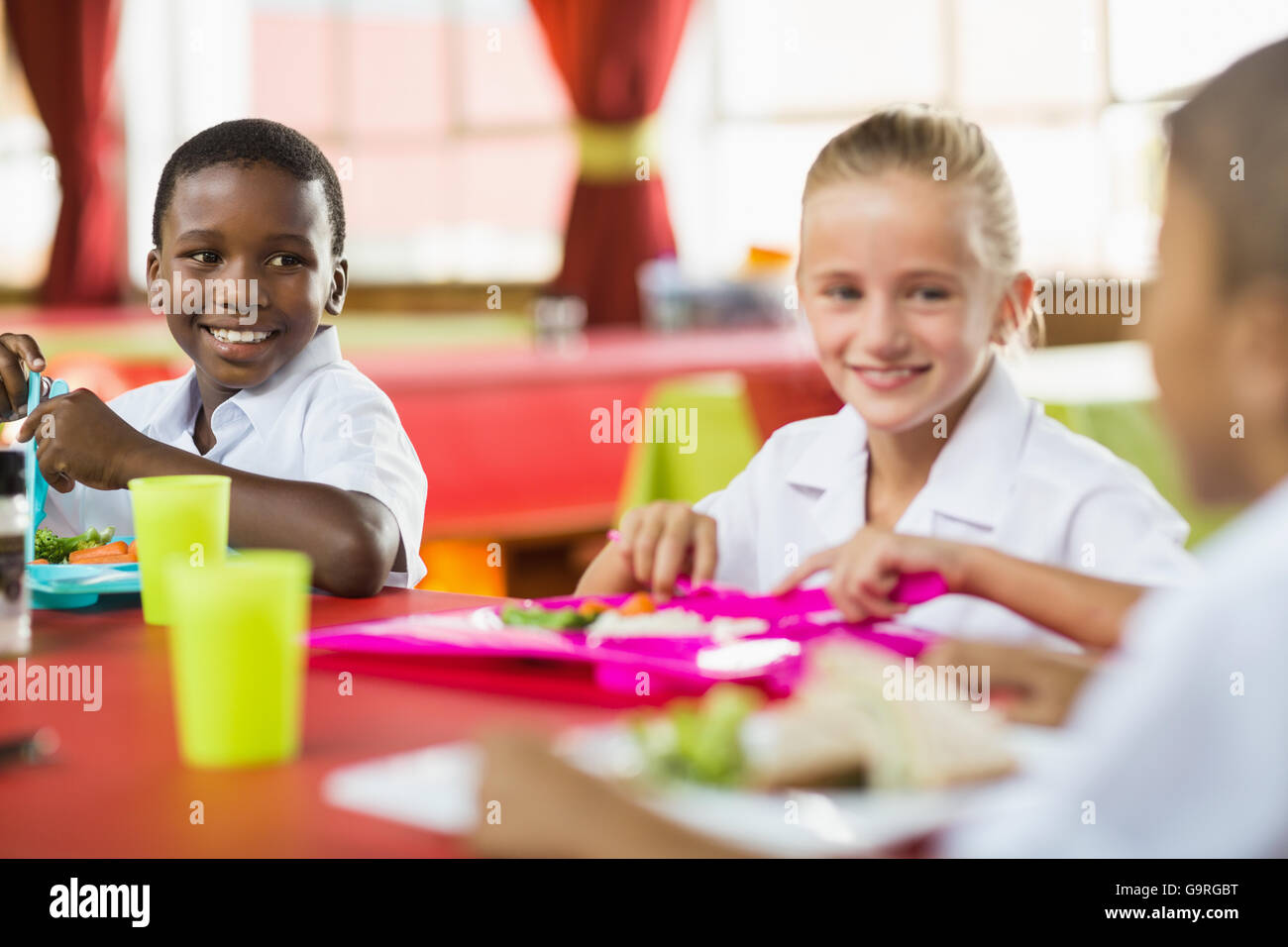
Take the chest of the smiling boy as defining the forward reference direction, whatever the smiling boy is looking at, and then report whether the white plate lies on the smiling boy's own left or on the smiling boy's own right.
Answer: on the smiling boy's own left

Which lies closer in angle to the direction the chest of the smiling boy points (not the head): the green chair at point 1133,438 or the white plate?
the white plate

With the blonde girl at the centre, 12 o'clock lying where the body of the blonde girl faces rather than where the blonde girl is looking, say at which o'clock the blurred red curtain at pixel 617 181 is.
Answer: The blurred red curtain is roughly at 4 o'clock from the blonde girl.

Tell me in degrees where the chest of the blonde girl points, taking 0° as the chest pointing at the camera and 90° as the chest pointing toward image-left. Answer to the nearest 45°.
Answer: approximately 45°

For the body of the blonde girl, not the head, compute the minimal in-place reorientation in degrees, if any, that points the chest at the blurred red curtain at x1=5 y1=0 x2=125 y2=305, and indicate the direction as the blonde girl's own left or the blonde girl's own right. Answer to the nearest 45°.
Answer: approximately 90° to the blonde girl's own right

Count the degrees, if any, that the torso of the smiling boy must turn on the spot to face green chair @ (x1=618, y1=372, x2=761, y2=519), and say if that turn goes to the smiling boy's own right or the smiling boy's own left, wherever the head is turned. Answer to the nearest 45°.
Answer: approximately 180°

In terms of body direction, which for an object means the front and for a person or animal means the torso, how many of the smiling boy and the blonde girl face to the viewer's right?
0

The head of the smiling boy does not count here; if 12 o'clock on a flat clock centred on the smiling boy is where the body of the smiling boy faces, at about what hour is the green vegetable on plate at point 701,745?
The green vegetable on plate is roughly at 10 o'clock from the smiling boy.
